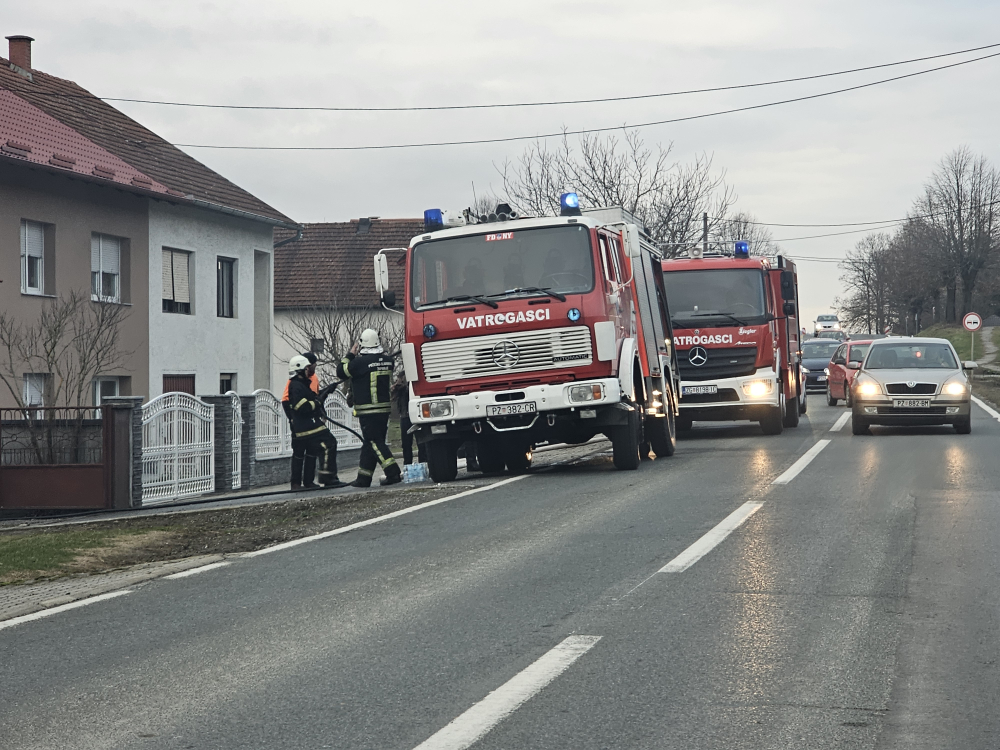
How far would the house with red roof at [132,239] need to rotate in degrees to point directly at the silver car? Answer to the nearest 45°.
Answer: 0° — it already faces it

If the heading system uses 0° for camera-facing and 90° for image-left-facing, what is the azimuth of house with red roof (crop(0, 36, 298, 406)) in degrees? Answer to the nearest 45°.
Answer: approximately 315°

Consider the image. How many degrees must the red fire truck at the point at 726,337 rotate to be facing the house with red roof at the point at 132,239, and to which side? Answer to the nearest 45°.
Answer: approximately 90° to its right

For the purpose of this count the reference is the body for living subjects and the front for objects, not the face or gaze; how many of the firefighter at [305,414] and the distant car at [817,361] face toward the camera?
1

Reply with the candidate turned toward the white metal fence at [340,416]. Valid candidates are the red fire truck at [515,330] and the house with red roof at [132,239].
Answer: the house with red roof

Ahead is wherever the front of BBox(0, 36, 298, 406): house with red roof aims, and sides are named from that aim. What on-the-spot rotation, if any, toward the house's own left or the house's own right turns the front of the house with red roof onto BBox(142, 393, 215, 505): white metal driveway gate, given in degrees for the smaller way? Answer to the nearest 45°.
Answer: approximately 45° to the house's own right

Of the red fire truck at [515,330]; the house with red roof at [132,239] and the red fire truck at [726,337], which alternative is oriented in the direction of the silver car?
the house with red roof
